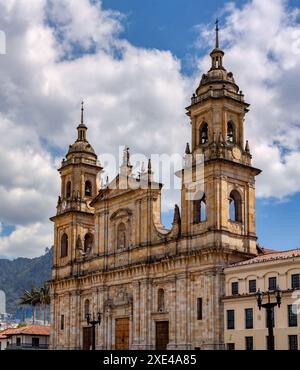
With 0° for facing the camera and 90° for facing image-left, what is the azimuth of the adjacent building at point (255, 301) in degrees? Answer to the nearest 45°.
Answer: approximately 45°
